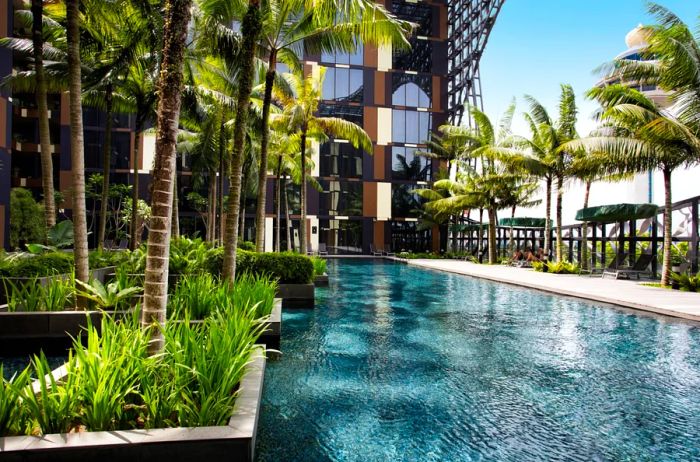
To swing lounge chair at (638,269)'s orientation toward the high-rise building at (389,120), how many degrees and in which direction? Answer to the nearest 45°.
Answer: approximately 45° to its right

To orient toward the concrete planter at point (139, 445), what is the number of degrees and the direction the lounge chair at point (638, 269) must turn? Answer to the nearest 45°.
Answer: approximately 90° to its left

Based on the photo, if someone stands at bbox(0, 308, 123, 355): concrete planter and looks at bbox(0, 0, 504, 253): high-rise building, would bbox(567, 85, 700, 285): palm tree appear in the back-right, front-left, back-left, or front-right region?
front-right

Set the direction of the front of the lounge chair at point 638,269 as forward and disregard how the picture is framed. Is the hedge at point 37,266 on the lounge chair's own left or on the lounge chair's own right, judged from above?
on the lounge chair's own left

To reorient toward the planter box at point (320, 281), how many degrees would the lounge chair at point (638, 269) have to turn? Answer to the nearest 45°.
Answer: approximately 45° to its left

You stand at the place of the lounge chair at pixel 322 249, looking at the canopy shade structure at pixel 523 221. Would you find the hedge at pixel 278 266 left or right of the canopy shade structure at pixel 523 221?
right

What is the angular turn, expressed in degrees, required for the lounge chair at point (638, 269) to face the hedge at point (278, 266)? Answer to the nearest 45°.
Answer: approximately 45° to its left

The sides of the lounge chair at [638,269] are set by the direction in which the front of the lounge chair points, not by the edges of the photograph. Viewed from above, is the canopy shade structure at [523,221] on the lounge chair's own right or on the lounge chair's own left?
on the lounge chair's own right

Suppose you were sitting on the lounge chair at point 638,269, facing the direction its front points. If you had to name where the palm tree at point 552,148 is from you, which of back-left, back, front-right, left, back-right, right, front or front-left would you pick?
front-right

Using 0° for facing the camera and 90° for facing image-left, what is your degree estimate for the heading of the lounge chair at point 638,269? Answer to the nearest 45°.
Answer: approximately 90°

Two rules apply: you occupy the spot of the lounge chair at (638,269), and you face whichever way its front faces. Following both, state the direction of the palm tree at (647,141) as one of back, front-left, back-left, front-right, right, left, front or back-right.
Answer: left
